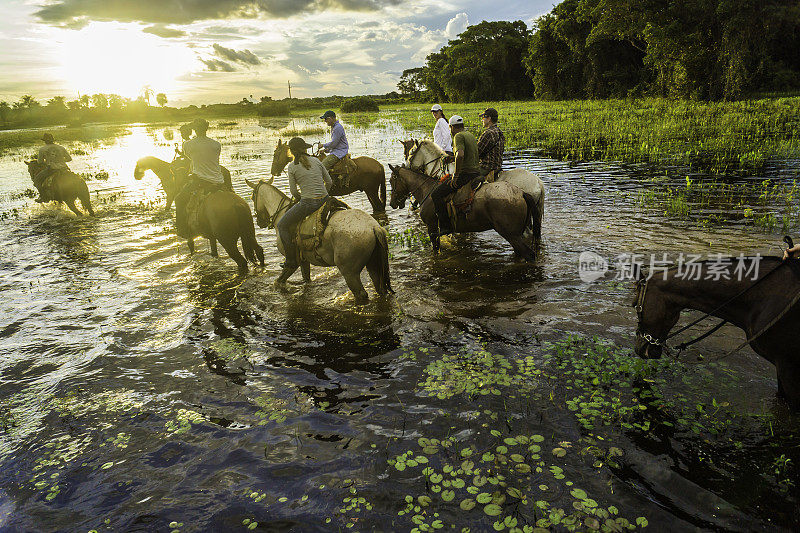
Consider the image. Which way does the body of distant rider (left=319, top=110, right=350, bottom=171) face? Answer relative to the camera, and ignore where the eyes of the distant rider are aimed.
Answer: to the viewer's left

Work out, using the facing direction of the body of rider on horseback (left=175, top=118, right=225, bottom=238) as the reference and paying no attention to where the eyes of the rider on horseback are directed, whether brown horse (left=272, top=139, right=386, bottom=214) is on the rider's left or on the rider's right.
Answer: on the rider's right

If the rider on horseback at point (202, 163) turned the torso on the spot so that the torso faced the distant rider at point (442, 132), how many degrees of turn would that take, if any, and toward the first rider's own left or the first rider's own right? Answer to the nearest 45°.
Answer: approximately 135° to the first rider's own right

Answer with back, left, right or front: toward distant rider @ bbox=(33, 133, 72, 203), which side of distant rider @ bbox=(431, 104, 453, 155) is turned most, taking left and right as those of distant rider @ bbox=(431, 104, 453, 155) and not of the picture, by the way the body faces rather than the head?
front

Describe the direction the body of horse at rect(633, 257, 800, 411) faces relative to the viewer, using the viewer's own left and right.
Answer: facing to the left of the viewer

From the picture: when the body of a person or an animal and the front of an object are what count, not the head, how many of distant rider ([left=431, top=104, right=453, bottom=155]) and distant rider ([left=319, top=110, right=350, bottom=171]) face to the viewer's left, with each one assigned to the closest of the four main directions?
2

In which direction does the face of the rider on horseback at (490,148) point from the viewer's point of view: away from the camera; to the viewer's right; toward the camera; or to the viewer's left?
to the viewer's left

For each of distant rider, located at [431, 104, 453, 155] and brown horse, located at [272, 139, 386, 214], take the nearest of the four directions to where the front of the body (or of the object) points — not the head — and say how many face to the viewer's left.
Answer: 2

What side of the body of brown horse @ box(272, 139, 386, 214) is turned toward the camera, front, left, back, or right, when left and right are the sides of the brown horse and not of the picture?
left

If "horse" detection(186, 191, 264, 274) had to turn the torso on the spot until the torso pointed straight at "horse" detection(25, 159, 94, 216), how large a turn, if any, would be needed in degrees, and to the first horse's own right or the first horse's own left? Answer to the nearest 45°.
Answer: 0° — it already faces it

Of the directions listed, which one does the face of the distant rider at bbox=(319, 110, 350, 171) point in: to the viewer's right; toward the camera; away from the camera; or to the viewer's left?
to the viewer's left

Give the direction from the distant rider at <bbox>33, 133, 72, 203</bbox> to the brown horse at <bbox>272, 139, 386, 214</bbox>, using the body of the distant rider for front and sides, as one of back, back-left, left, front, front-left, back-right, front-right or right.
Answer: back

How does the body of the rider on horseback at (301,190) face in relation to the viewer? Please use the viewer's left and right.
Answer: facing away from the viewer and to the left of the viewer

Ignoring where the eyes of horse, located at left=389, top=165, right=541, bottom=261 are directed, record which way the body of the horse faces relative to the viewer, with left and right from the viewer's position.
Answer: facing to the left of the viewer
